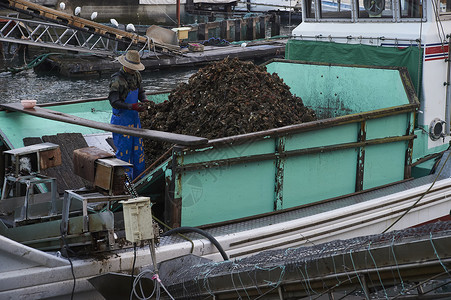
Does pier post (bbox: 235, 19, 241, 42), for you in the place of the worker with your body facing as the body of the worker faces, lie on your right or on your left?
on your left

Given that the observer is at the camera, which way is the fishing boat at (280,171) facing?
facing the viewer and to the left of the viewer

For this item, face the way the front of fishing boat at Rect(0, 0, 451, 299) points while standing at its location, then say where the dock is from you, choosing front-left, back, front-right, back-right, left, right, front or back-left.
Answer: back-right

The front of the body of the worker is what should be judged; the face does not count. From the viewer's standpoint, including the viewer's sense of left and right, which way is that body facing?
facing the viewer and to the right of the viewer

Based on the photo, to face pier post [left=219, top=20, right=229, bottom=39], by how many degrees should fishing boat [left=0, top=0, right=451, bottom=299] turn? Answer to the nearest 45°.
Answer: approximately 135° to its right
